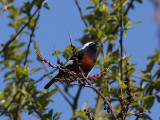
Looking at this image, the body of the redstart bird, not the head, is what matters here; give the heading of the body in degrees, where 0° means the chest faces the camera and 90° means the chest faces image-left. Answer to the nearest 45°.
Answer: approximately 270°
